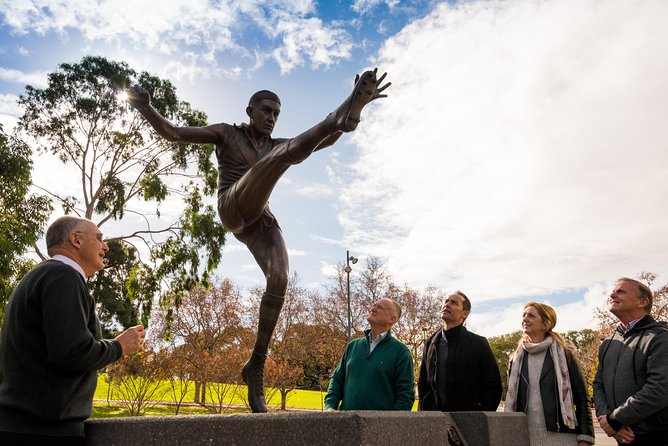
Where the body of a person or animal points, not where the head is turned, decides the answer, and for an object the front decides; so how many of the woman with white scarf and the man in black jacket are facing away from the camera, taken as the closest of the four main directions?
0

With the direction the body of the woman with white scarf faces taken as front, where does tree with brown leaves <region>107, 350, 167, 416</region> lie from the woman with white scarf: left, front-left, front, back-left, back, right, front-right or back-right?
right

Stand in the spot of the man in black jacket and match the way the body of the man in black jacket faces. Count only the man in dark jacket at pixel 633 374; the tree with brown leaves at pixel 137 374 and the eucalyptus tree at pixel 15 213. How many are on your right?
2

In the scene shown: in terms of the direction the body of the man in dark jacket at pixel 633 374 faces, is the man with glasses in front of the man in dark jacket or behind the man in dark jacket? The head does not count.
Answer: in front

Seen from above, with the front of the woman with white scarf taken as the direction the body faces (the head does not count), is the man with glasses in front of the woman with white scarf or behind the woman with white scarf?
in front

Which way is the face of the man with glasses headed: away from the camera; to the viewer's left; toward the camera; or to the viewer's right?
to the viewer's right

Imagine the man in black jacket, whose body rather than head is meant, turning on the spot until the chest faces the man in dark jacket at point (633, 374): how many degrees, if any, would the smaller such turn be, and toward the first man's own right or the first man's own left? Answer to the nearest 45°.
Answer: approximately 135° to the first man's own left

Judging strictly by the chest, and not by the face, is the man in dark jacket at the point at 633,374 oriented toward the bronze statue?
yes

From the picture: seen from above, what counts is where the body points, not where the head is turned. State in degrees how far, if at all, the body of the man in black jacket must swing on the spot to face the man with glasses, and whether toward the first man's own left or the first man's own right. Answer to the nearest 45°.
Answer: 0° — they already face them

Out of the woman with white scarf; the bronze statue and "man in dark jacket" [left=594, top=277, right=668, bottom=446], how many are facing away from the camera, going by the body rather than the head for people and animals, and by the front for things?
0

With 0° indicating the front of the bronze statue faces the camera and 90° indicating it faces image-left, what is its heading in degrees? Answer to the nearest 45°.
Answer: approximately 315°

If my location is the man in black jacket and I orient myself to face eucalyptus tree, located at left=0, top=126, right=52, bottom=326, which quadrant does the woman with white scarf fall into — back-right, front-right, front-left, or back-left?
back-right

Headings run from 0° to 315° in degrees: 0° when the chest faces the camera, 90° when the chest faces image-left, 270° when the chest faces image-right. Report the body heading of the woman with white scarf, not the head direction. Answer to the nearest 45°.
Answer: approximately 45°

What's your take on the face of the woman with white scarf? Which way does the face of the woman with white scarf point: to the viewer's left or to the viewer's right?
to the viewer's left
